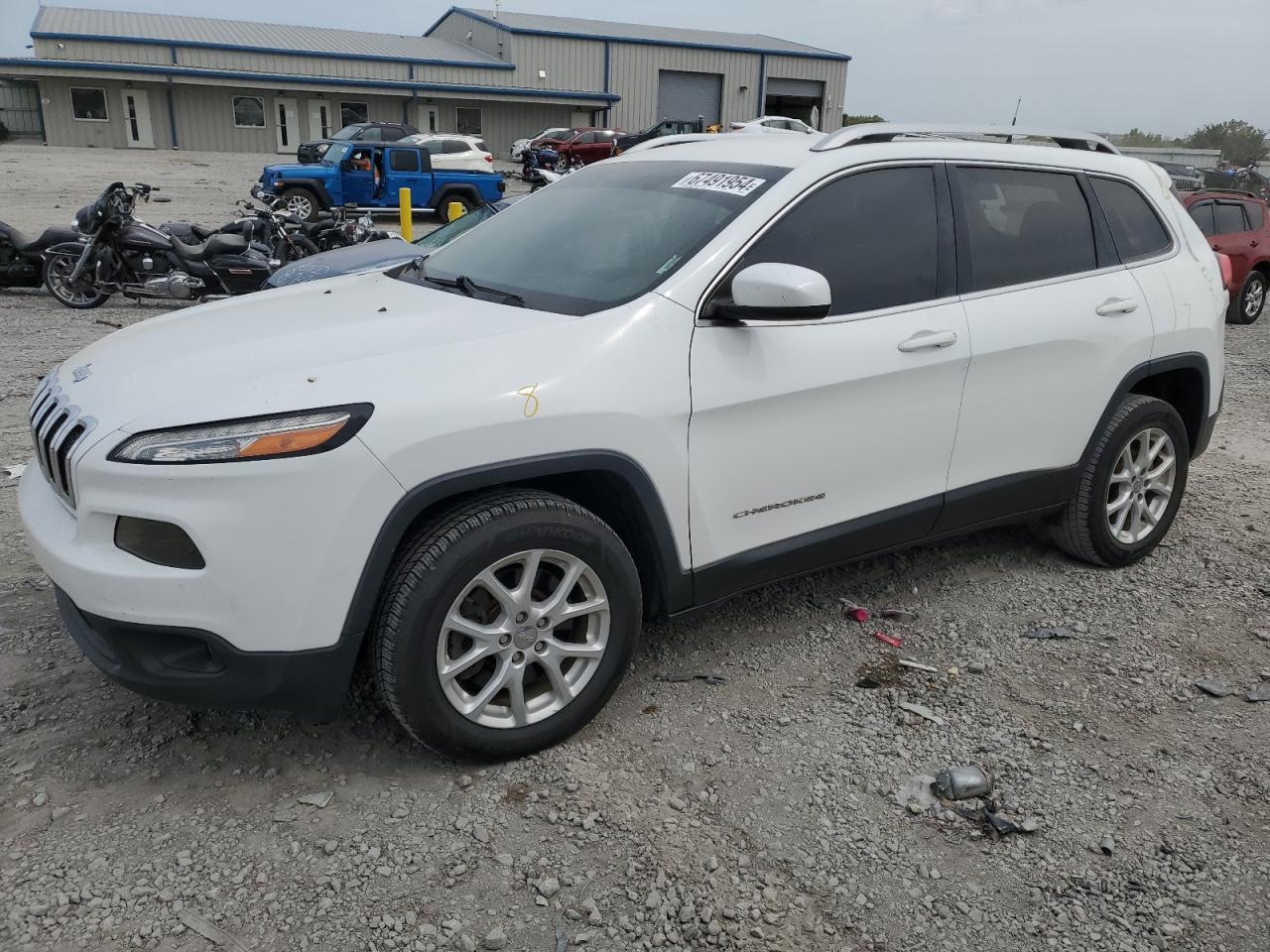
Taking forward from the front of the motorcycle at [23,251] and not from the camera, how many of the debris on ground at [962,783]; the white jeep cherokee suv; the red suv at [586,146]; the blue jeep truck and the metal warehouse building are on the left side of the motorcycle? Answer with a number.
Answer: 2

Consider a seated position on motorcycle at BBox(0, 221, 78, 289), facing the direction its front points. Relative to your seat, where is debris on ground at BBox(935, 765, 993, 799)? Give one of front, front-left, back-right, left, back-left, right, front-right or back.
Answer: left

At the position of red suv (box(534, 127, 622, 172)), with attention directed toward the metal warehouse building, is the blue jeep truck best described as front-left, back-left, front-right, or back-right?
back-left

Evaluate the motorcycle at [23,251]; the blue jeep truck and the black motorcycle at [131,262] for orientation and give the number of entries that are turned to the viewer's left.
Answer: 3

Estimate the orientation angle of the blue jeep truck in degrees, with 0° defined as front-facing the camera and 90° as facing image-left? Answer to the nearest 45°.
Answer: approximately 90°

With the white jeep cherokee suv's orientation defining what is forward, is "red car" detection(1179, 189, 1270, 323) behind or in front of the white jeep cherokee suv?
behind

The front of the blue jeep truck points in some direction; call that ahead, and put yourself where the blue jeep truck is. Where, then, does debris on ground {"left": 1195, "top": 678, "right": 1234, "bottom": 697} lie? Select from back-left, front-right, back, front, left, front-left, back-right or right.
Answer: left

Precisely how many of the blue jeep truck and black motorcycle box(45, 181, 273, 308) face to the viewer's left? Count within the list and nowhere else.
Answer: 2

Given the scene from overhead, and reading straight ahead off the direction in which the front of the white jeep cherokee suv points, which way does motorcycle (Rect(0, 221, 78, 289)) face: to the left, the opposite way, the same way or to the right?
the same way

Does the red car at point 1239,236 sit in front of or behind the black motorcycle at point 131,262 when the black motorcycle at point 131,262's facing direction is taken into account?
behind

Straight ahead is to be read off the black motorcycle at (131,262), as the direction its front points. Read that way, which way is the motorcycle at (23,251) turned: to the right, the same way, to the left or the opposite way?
the same way

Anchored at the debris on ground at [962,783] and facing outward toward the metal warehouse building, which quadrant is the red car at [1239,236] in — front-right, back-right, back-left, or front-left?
front-right

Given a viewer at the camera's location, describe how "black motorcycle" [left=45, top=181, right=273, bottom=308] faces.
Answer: facing to the left of the viewer

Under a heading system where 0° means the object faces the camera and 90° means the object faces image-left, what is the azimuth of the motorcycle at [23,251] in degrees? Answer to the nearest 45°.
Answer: approximately 90°

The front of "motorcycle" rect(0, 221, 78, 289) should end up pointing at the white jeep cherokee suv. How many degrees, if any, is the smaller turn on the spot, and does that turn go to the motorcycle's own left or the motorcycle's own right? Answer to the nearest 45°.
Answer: approximately 90° to the motorcycle's own left
